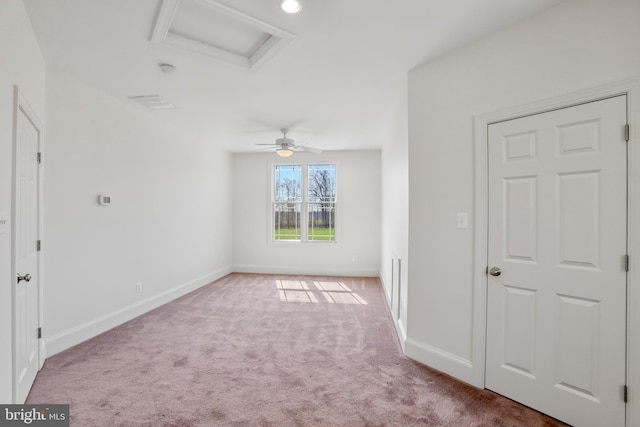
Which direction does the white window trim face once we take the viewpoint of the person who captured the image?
facing the viewer

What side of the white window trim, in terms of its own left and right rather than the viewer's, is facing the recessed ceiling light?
front

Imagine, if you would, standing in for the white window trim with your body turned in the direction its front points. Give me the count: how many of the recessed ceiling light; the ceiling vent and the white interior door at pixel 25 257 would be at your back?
0

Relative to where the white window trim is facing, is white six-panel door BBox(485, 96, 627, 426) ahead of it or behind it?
ahead

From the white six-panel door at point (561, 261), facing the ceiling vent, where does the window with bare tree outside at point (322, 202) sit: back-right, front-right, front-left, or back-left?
front-right

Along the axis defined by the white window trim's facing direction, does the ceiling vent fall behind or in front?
in front

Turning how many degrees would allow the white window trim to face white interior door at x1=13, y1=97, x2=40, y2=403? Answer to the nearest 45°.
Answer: approximately 45° to its right

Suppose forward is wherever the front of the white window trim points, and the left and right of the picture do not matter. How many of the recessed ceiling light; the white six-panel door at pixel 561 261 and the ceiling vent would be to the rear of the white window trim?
0

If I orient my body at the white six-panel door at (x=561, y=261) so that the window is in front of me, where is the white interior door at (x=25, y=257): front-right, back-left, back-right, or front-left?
front-left

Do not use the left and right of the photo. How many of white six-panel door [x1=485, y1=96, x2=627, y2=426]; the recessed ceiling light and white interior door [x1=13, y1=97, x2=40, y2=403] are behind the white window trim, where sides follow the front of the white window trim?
0

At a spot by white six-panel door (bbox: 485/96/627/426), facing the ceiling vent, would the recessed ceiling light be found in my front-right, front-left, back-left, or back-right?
front-left
